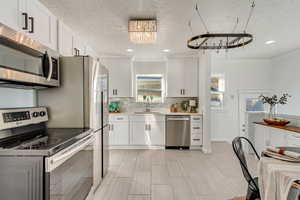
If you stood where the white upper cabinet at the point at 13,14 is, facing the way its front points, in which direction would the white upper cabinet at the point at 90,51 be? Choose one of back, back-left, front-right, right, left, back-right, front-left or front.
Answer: left

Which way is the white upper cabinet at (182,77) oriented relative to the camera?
toward the camera

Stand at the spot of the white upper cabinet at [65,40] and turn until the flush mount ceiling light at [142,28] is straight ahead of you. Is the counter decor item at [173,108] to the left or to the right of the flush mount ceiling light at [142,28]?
left

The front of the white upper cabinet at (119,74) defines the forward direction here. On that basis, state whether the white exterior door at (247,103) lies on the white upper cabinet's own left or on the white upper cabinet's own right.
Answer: on the white upper cabinet's own left

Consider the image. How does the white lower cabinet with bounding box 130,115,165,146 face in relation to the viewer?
toward the camera

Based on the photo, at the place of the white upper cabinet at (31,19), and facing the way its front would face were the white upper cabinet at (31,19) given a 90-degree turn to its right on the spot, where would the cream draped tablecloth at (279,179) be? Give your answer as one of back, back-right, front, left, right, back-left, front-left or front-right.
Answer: left

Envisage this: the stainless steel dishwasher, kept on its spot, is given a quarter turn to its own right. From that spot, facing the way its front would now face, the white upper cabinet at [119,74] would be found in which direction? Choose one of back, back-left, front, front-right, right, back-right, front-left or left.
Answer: front

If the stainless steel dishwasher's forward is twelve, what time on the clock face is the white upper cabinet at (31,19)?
The white upper cabinet is roughly at 1 o'clock from the stainless steel dishwasher.

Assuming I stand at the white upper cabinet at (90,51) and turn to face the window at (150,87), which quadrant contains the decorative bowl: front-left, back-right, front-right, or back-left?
front-right

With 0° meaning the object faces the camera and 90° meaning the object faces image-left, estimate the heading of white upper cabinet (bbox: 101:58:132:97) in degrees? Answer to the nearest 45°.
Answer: approximately 0°

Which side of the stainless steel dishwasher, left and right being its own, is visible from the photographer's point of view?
front

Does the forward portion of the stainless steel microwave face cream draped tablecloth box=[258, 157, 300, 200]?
yes

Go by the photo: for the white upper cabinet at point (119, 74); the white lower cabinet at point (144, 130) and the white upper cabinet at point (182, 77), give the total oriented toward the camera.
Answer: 3

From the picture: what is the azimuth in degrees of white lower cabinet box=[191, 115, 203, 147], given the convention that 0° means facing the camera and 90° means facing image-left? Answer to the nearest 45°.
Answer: approximately 0°

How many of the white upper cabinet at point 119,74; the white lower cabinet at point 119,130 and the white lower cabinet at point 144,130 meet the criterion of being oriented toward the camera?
3
